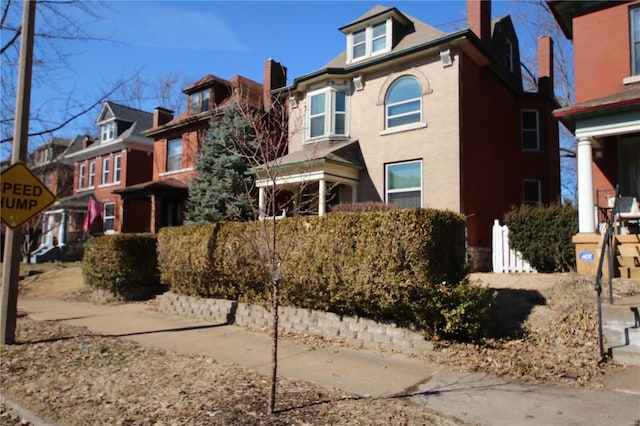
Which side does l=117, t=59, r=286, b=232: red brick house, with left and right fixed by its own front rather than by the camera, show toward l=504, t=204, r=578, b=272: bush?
left

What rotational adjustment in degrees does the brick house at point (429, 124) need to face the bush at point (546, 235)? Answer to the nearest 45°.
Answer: approximately 90° to its left

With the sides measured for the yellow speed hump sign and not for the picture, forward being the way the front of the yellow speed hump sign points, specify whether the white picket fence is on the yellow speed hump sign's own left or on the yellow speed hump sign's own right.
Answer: on the yellow speed hump sign's own left

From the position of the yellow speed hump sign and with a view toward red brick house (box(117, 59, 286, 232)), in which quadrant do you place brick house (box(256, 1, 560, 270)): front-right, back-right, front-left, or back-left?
front-right

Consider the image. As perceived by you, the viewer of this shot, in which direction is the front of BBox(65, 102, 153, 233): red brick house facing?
facing the viewer and to the left of the viewer

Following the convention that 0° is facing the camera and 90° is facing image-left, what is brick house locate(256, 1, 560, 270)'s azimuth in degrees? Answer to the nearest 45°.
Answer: approximately 45°

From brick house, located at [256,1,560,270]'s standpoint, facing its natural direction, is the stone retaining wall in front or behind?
in front

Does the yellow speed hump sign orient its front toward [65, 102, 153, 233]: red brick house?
no

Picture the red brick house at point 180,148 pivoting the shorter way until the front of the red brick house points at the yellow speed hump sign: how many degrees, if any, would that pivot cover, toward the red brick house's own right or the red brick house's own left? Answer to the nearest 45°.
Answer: approximately 45° to the red brick house's own left

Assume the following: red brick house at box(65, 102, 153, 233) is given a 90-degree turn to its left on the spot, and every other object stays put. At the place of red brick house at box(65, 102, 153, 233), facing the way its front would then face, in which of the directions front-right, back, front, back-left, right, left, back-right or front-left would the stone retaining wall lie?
front-right

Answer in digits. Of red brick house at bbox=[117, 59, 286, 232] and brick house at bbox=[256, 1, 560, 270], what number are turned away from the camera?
0

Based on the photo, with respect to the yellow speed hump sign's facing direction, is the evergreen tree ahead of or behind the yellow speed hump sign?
behind

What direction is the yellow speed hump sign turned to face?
toward the camera

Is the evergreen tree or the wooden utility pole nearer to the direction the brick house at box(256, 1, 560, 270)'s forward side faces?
the wooden utility pole

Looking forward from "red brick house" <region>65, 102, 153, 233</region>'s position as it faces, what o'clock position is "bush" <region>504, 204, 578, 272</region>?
The bush is roughly at 10 o'clock from the red brick house.

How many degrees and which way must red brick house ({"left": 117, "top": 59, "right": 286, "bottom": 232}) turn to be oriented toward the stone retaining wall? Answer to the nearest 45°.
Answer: approximately 45° to its left

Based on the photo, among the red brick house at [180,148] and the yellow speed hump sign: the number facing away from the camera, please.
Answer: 0

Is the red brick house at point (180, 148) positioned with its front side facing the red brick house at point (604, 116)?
no

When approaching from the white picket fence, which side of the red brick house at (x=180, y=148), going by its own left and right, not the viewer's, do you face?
left

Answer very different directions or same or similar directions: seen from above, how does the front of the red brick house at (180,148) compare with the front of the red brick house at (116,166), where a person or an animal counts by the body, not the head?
same or similar directions
